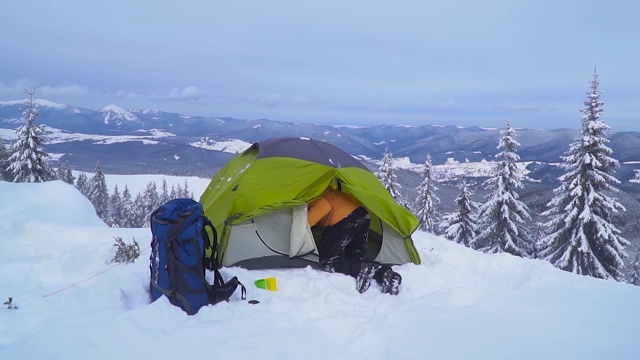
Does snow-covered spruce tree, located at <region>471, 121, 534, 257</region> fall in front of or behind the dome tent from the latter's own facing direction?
behind

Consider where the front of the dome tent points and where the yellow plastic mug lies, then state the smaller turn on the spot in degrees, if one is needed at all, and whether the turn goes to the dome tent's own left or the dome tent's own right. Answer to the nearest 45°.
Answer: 0° — it already faces it

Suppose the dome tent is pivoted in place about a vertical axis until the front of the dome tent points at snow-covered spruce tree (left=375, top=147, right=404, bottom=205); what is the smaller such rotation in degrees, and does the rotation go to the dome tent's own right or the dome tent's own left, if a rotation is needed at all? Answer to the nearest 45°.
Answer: approximately 180°

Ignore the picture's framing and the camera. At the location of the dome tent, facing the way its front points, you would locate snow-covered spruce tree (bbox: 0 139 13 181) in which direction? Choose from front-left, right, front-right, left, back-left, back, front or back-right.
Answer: back-right

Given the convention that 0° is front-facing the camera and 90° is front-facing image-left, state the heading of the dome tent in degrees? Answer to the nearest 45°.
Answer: approximately 0°

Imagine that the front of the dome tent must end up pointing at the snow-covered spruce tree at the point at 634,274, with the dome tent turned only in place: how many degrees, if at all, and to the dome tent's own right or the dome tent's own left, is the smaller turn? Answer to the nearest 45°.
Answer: approximately 135° to the dome tent's own left

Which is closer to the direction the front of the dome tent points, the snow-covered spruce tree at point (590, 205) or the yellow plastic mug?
the yellow plastic mug
